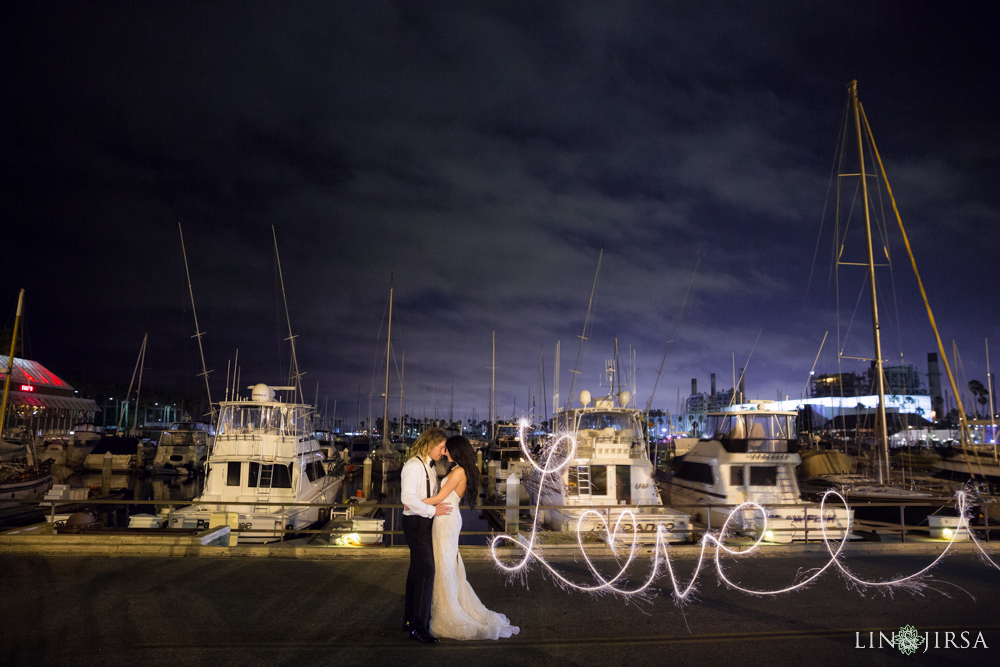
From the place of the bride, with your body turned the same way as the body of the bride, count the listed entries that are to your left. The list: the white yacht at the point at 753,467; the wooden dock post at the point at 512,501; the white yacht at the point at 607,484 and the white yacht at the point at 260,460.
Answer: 0

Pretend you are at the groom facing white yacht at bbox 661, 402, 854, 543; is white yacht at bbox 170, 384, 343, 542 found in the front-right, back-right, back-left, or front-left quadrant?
front-left

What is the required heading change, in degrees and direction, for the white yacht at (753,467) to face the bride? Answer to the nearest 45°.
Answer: approximately 135° to its left

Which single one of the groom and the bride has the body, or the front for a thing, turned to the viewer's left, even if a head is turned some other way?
the bride

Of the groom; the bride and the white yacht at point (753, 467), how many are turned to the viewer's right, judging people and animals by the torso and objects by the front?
1

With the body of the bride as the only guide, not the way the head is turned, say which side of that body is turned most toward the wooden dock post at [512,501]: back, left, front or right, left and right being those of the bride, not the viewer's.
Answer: right

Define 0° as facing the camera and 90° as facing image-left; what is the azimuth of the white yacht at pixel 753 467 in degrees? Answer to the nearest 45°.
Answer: approximately 135°

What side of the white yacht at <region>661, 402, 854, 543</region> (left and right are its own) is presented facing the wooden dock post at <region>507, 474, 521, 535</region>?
left

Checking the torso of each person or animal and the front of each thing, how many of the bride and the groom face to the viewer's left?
1

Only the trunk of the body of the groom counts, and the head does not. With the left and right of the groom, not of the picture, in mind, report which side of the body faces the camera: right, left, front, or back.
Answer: right

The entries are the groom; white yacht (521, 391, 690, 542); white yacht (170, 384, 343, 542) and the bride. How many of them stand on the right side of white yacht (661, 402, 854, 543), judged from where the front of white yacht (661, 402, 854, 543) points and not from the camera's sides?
0

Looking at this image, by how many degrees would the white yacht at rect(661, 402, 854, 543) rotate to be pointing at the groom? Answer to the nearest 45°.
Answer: approximately 135° to its left

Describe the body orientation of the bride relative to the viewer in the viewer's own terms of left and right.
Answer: facing to the left of the viewer

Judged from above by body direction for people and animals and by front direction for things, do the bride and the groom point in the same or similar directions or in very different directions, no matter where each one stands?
very different directions
